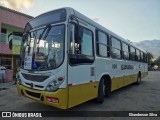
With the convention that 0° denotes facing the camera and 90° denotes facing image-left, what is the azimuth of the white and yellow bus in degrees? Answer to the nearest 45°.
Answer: approximately 45°

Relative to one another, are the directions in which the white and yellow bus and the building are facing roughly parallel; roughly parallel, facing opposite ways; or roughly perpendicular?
roughly perpendicular

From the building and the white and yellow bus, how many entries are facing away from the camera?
0

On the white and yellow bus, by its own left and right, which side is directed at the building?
right

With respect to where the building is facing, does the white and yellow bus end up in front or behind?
in front
